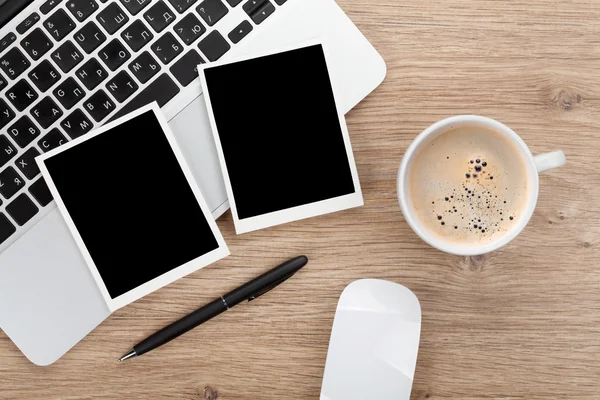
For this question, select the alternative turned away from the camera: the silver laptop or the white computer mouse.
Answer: the white computer mouse

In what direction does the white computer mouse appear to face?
away from the camera

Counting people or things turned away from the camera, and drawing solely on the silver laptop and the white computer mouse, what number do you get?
1

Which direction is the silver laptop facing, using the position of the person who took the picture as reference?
facing the viewer and to the right of the viewer
